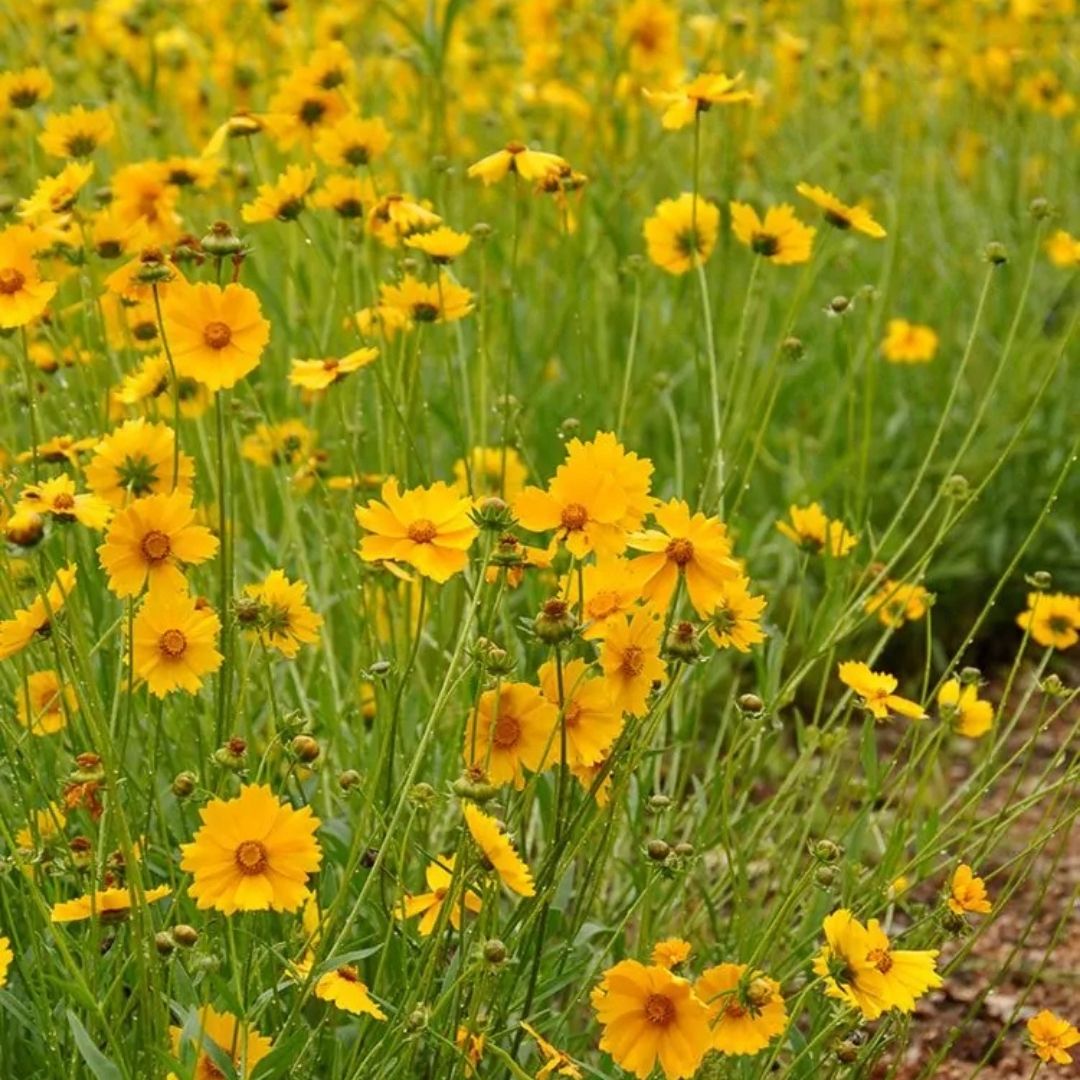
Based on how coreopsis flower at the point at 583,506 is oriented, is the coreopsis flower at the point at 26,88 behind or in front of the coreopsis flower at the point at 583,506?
behind

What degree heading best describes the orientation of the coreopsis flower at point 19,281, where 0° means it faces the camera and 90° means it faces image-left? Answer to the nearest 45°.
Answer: approximately 0°

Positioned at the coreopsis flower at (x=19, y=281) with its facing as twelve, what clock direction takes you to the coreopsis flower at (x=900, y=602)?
the coreopsis flower at (x=900, y=602) is roughly at 9 o'clock from the coreopsis flower at (x=19, y=281).

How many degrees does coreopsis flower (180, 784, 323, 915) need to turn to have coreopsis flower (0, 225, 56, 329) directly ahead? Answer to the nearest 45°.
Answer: approximately 180°
